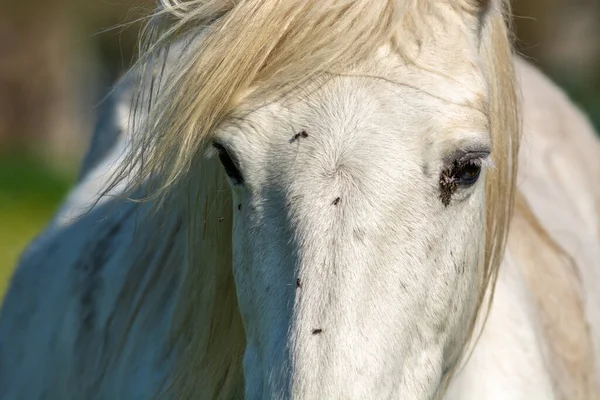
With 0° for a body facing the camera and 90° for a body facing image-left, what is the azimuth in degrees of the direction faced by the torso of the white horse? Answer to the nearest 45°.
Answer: approximately 0°

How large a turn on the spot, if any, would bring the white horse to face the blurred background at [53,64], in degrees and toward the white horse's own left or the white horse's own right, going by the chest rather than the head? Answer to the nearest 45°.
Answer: approximately 180°

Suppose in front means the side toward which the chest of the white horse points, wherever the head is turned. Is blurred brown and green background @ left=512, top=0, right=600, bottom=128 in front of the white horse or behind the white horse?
behind
